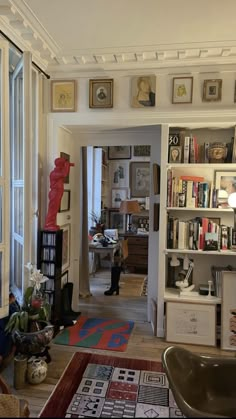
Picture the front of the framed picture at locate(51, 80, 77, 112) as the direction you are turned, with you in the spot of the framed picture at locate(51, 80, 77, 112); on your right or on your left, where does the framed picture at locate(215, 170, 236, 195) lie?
on your left

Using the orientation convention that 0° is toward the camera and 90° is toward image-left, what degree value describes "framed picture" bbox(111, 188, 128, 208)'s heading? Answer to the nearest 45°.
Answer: approximately 0°

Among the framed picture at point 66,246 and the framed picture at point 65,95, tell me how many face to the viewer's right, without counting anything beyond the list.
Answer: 1

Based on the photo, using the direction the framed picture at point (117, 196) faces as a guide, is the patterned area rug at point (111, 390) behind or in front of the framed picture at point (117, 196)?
in front

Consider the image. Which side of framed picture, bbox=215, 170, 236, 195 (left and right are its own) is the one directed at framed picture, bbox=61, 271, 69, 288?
right

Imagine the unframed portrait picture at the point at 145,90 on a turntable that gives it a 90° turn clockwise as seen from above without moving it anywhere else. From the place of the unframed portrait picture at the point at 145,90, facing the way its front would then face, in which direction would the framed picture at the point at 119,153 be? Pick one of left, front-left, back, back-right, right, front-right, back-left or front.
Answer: right

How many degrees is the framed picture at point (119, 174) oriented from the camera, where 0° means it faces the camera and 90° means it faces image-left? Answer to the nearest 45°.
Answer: approximately 0°

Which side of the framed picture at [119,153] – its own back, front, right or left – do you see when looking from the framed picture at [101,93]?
front

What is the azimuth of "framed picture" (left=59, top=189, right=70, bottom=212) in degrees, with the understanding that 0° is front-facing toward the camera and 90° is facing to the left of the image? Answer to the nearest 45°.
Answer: approximately 315°

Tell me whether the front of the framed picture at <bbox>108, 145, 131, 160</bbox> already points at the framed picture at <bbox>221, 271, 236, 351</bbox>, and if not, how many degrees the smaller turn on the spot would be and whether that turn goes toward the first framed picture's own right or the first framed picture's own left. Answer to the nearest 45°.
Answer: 0° — it already faces it

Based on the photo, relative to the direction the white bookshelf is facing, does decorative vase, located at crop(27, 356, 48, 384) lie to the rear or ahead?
ahead

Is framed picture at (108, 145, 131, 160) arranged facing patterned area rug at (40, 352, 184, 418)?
yes
